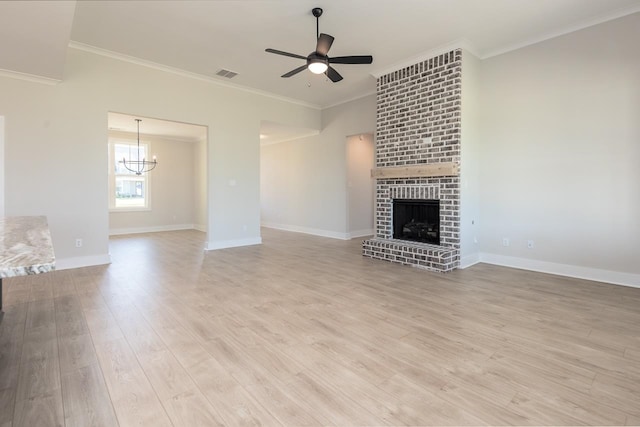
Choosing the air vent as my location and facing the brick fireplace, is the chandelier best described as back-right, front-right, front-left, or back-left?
back-left

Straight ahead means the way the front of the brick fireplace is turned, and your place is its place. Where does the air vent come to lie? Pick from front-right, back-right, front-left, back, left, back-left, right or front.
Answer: front-right

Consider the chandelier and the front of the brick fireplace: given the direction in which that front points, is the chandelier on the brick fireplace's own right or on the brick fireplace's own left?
on the brick fireplace's own right

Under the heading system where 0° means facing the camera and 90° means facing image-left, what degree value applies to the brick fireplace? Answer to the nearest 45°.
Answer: approximately 45°

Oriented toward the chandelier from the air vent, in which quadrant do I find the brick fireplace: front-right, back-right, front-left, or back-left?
back-right
